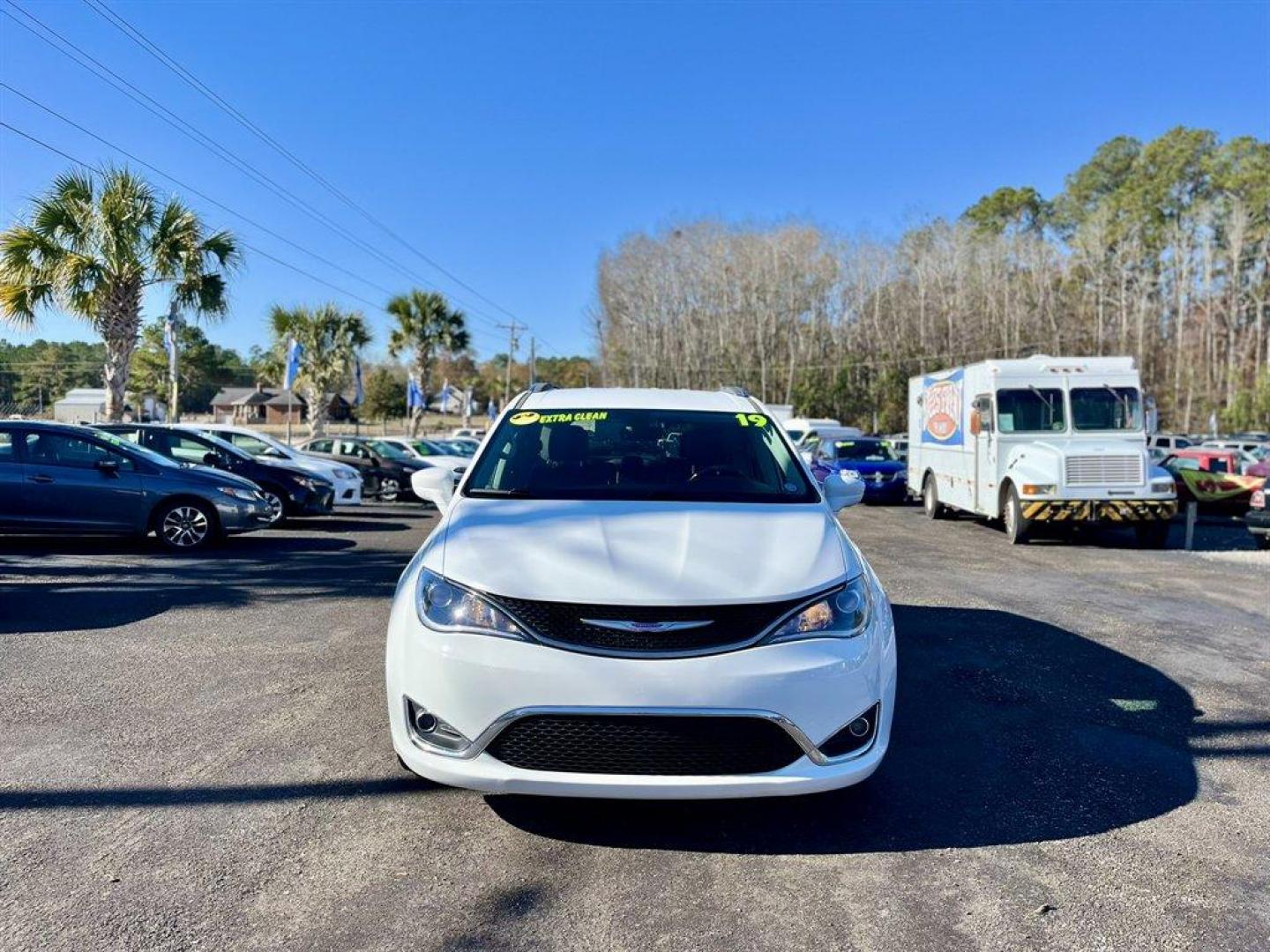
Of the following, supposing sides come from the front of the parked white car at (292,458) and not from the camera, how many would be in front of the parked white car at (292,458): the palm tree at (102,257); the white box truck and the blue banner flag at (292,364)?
1

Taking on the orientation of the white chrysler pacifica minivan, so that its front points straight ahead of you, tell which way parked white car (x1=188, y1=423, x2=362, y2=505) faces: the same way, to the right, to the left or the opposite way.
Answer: to the left

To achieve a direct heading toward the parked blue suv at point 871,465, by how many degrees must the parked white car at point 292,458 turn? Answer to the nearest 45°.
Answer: approximately 45° to its left

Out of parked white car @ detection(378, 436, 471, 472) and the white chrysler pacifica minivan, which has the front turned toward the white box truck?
the parked white car

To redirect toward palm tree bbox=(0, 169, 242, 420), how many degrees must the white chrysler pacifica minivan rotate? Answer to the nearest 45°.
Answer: approximately 135° to its right

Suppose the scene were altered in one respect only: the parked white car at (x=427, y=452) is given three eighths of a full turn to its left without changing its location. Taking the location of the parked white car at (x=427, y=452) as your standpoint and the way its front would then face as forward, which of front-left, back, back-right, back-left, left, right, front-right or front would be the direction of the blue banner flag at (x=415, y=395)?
front

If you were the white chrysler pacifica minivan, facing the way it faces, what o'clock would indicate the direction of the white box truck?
The white box truck is roughly at 7 o'clock from the white chrysler pacifica minivan.

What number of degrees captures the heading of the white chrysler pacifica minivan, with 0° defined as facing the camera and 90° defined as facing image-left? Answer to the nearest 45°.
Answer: approximately 0°

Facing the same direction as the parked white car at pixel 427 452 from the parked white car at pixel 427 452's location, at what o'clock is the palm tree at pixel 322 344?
The palm tree is roughly at 7 o'clock from the parked white car.

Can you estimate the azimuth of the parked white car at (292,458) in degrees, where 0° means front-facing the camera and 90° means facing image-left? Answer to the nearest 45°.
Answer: approximately 315°
